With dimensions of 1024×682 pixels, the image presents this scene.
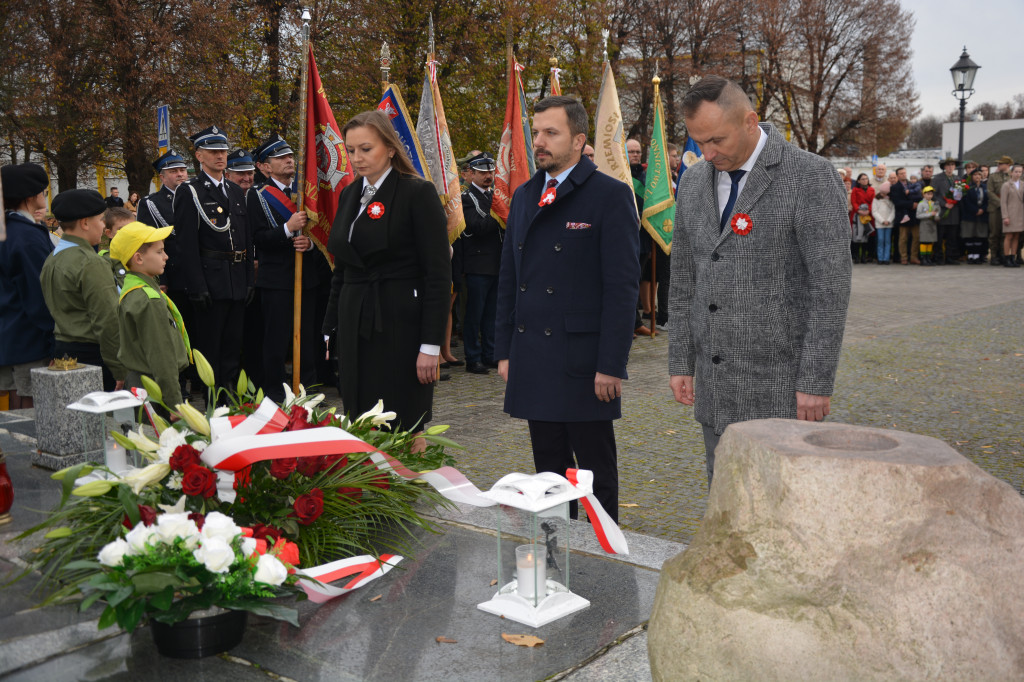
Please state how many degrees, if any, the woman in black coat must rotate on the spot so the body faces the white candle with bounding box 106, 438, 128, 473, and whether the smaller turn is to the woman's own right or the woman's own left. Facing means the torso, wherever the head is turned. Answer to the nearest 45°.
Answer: approximately 45° to the woman's own right

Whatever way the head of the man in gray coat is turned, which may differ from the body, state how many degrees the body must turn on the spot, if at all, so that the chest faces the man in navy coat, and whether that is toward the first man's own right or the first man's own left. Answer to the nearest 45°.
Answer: approximately 90° to the first man's own right

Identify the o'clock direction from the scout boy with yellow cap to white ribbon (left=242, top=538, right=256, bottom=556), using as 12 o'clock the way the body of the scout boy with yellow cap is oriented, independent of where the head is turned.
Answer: The white ribbon is roughly at 3 o'clock from the scout boy with yellow cap.

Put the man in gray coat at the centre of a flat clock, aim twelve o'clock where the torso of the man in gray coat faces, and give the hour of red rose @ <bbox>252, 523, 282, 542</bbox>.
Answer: The red rose is roughly at 1 o'clock from the man in gray coat.

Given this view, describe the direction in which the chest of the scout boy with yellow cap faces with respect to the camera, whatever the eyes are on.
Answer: to the viewer's right

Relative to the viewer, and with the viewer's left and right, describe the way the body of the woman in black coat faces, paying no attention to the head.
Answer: facing the viewer and to the left of the viewer

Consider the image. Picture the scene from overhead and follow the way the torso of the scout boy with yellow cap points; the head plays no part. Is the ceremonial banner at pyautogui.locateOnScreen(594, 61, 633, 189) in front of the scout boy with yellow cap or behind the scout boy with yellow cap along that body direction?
in front

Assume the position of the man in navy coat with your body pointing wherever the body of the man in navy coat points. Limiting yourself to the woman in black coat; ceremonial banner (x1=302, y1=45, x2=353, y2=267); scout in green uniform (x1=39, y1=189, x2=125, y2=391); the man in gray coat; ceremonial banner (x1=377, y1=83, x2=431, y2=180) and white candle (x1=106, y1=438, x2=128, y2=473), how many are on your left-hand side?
1

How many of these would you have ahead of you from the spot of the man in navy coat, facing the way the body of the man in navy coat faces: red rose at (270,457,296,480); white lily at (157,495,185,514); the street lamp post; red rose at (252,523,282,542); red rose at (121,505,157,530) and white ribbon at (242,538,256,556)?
5

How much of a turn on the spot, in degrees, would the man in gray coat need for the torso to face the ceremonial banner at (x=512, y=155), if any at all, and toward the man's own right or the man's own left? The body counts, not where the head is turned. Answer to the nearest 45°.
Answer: approximately 135° to the man's own right

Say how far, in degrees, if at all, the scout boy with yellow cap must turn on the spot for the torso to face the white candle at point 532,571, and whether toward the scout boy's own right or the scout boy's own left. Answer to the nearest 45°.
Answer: approximately 45° to the scout boy's own right

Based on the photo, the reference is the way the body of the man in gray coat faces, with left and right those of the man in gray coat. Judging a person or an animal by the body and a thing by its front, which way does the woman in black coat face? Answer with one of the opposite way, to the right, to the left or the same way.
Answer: the same way

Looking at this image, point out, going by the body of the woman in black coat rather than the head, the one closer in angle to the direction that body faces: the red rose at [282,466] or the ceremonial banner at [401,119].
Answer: the red rose

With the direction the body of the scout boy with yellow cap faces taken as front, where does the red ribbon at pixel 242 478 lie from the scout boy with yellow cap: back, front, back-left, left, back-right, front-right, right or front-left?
right
